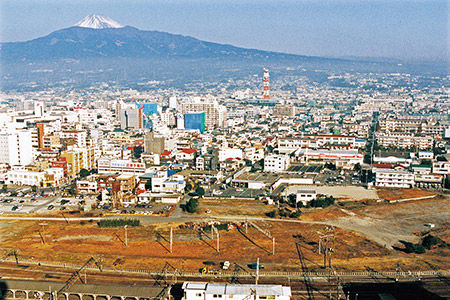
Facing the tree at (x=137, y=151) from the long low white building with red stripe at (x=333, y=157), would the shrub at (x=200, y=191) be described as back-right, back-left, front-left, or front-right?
front-left

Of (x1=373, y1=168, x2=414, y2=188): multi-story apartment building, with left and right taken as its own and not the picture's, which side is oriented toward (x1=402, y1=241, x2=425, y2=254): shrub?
front

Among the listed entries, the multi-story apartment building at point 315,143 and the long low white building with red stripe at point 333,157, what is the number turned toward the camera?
2

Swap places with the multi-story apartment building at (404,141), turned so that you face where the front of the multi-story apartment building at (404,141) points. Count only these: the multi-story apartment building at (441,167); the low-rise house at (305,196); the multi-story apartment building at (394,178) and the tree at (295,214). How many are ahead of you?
4

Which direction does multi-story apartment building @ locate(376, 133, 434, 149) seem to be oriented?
toward the camera

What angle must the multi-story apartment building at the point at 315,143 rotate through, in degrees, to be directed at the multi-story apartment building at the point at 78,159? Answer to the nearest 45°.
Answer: approximately 45° to its right

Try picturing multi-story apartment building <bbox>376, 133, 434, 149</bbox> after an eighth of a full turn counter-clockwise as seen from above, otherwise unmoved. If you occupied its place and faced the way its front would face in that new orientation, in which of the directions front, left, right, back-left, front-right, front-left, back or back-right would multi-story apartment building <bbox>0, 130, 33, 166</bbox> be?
right

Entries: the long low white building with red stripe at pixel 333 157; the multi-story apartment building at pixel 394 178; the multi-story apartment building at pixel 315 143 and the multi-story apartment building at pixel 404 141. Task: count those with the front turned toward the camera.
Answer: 4

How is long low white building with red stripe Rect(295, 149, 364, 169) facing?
toward the camera

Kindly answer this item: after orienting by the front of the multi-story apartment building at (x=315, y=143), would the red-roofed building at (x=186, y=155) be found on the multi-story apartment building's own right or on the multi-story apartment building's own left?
on the multi-story apartment building's own right

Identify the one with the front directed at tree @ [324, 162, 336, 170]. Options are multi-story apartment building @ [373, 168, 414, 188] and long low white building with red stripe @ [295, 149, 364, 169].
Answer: long low white building with red stripe @ [295, 149, 364, 169]

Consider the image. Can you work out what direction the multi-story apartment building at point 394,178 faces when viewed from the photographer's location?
facing the viewer

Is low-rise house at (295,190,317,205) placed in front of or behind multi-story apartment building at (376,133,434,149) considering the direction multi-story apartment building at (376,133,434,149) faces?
in front

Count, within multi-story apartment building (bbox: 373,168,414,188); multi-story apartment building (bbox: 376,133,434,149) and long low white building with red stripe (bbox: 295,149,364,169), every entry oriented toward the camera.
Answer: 3

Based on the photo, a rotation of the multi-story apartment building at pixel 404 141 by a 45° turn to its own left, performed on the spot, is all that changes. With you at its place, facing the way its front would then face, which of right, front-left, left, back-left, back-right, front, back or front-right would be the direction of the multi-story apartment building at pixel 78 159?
right

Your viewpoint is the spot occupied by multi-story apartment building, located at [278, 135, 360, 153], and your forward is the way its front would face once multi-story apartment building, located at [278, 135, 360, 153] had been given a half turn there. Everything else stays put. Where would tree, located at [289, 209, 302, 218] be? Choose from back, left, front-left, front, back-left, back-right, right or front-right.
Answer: back

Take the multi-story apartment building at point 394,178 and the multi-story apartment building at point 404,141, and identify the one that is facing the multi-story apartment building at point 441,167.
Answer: the multi-story apartment building at point 404,141

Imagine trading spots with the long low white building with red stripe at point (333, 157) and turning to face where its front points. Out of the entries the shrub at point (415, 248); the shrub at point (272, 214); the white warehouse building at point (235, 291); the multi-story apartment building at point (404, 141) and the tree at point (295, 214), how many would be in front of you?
4

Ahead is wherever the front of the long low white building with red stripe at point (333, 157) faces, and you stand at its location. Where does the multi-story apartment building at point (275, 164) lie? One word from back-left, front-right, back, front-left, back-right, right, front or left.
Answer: front-right
